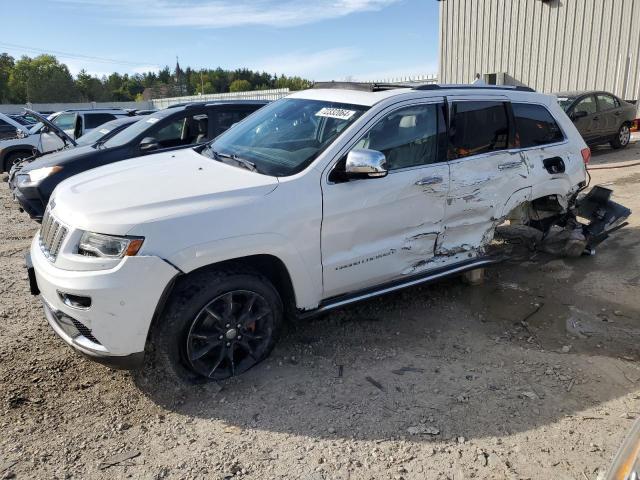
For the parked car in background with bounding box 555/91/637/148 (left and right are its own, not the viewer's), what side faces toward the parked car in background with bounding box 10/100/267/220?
front

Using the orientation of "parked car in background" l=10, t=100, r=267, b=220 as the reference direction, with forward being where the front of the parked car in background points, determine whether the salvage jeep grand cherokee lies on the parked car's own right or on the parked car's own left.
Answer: on the parked car's own left

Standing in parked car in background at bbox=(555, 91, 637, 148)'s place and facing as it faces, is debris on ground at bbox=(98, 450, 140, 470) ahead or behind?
ahead

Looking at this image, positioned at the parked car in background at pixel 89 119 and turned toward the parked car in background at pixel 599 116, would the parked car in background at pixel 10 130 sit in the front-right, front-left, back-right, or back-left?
back-right

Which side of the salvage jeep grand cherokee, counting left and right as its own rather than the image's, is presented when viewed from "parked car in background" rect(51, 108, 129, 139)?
right

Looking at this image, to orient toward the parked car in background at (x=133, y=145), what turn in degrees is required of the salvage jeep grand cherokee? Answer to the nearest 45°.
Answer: approximately 90° to its right

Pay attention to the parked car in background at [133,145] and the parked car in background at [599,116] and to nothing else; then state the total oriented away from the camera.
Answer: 0

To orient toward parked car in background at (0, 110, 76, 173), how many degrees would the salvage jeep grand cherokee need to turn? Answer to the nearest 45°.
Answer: approximately 90° to its right
